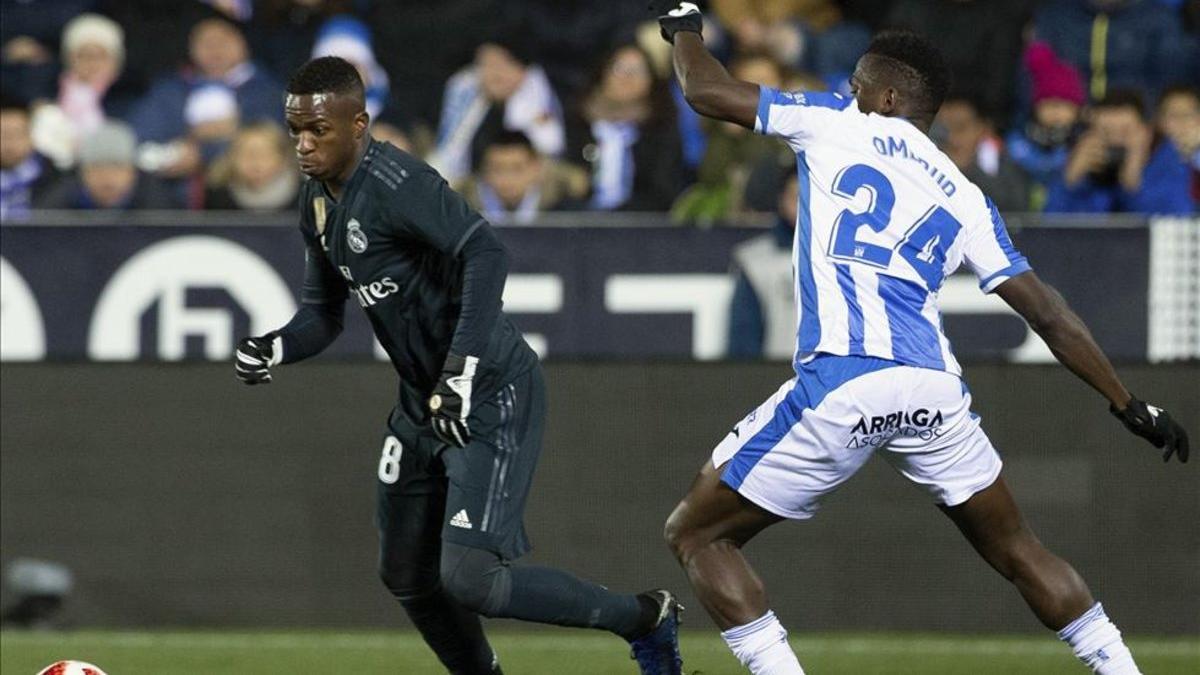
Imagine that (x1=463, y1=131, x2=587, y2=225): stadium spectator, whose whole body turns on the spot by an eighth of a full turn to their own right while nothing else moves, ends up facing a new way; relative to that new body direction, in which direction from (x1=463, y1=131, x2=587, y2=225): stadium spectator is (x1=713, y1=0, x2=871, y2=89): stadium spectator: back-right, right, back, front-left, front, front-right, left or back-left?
back

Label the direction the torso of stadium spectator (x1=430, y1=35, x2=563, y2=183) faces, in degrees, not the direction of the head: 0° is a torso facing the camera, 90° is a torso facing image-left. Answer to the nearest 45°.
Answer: approximately 0°

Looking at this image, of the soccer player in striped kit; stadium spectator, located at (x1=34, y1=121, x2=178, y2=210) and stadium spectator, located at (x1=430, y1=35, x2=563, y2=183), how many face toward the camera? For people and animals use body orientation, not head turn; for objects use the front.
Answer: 2

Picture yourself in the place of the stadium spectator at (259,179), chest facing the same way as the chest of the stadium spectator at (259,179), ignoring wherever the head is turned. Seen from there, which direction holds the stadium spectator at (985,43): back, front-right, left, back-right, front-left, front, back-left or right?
left

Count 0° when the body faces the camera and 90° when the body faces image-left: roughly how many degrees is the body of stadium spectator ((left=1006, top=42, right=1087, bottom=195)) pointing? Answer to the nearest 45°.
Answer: approximately 45°

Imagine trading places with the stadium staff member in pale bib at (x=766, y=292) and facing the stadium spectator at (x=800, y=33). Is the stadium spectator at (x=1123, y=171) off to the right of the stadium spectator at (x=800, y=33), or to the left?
right

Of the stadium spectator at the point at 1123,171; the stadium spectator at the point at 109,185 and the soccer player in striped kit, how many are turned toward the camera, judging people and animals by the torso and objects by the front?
2

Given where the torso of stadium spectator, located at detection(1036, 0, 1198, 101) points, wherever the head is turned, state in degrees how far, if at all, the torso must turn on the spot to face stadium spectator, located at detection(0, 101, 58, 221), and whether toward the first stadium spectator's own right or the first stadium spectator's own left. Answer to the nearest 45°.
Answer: approximately 45° to the first stadium spectator's own right

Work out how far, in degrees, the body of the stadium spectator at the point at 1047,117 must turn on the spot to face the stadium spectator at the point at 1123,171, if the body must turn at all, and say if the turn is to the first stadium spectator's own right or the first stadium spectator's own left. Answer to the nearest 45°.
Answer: approximately 90° to the first stadium spectator's own left

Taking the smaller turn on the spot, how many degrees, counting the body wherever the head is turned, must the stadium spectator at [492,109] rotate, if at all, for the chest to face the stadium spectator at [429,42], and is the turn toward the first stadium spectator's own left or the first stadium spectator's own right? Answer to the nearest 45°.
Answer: approximately 135° to the first stadium spectator's own right

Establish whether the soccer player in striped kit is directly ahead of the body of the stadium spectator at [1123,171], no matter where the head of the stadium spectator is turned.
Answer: yes

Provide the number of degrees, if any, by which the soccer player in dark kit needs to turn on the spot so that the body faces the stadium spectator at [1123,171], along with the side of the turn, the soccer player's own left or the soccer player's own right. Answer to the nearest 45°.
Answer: approximately 180°
